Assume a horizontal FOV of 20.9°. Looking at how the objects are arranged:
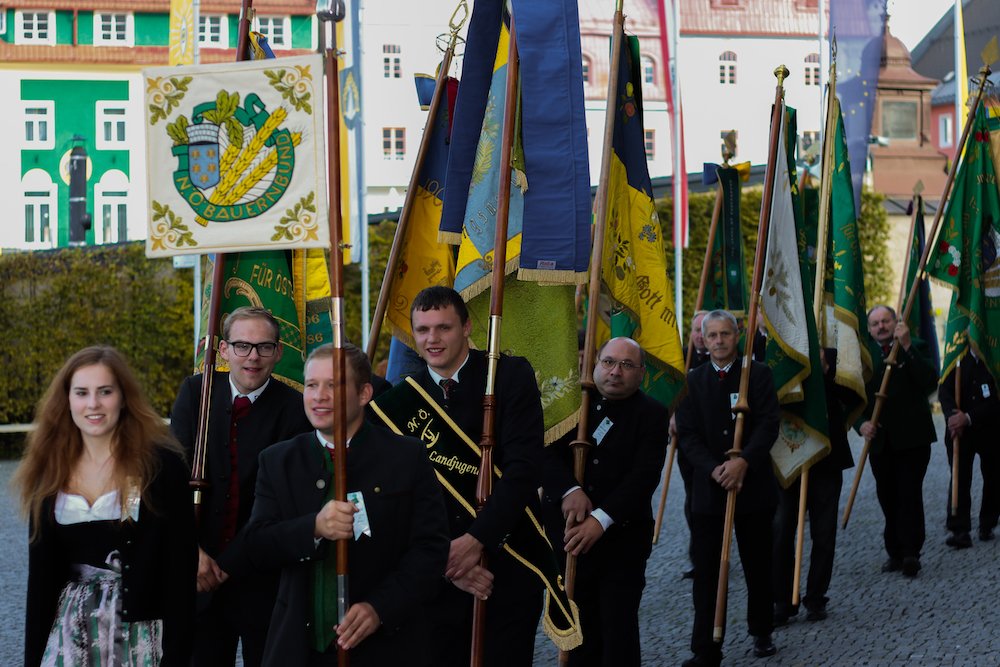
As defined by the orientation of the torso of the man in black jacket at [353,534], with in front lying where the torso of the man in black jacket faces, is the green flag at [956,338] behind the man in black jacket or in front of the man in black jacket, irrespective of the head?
behind

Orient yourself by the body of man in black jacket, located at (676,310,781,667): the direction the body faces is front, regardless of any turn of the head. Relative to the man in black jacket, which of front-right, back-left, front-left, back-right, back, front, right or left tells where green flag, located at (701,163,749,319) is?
back

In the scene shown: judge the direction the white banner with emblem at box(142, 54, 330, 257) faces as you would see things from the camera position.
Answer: facing the viewer

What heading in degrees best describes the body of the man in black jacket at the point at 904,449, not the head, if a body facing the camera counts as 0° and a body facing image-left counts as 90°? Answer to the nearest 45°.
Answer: approximately 45°

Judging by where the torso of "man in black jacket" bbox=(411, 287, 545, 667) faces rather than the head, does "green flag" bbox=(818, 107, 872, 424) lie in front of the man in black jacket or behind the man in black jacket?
behind

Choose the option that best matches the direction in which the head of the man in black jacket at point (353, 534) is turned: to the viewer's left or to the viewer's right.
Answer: to the viewer's left

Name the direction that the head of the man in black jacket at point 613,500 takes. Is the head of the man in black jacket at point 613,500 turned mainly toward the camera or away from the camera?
toward the camera

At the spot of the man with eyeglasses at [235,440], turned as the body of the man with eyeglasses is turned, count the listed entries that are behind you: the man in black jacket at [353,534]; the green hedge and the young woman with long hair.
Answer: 1

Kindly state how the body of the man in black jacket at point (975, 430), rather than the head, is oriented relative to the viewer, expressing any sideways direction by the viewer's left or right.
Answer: facing the viewer and to the left of the viewer
